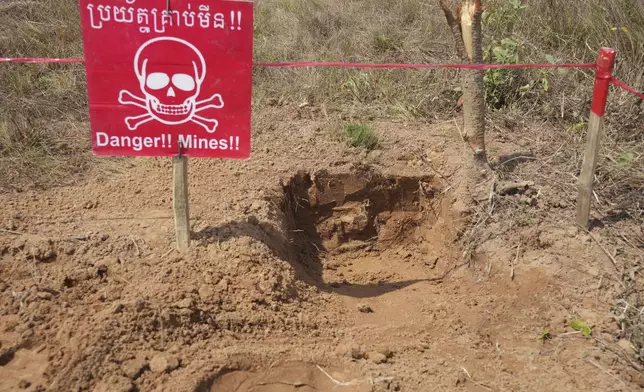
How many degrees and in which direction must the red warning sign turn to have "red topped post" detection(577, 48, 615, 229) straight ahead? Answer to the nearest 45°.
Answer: approximately 90° to its left

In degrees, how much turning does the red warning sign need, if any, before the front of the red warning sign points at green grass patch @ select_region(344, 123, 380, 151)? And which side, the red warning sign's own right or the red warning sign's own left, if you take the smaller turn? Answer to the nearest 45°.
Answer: approximately 135° to the red warning sign's own left

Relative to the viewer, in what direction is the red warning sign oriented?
toward the camera

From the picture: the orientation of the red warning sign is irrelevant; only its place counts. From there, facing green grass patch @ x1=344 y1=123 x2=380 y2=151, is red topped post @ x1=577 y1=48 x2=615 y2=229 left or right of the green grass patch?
right

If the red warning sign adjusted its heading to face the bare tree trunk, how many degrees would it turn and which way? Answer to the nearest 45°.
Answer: approximately 90° to its left
